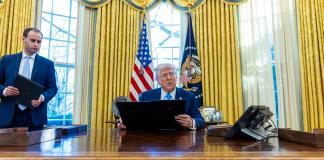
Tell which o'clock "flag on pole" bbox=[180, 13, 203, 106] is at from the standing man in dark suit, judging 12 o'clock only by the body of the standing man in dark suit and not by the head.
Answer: The flag on pole is roughly at 8 o'clock from the standing man in dark suit.

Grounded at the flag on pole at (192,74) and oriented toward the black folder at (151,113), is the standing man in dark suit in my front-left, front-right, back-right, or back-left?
front-right

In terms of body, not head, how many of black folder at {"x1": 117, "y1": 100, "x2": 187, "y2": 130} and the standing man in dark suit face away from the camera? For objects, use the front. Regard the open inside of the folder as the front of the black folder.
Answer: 1

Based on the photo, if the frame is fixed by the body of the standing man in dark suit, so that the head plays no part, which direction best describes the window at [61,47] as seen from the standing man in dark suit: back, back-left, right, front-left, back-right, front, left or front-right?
back

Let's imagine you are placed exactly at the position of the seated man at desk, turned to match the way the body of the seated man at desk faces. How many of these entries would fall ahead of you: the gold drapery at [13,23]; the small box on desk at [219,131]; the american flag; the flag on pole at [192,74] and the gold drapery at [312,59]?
1

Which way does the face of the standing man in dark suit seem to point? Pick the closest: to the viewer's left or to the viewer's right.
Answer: to the viewer's right

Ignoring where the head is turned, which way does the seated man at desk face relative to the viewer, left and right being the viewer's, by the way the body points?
facing the viewer

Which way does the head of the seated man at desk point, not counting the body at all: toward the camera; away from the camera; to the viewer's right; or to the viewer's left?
toward the camera

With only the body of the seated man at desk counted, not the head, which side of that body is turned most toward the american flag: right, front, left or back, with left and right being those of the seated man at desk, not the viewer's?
back

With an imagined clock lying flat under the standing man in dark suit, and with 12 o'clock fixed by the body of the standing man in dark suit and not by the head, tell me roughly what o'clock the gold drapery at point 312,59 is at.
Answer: The gold drapery is roughly at 9 o'clock from the standing man in dark suit.

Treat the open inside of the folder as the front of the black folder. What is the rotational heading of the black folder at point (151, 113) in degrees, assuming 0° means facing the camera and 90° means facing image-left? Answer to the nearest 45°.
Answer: approximately 180°

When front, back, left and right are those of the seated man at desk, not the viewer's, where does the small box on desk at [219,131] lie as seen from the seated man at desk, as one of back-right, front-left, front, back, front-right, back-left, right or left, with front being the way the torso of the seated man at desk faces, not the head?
front

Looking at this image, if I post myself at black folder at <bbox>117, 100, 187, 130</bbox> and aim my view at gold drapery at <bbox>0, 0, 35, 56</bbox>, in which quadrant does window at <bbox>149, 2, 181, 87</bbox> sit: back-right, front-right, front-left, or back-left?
front-right

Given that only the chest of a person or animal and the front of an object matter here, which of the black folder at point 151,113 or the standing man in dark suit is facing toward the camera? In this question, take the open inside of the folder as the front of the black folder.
the standing man in dark suit

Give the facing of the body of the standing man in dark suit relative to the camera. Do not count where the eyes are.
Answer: toward the camera

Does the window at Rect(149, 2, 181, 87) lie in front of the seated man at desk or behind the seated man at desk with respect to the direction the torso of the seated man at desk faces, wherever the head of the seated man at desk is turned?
behind
